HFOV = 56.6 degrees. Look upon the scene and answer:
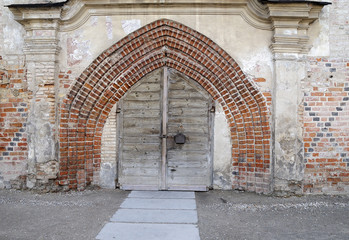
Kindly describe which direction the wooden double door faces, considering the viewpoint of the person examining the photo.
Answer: facing the viewer
